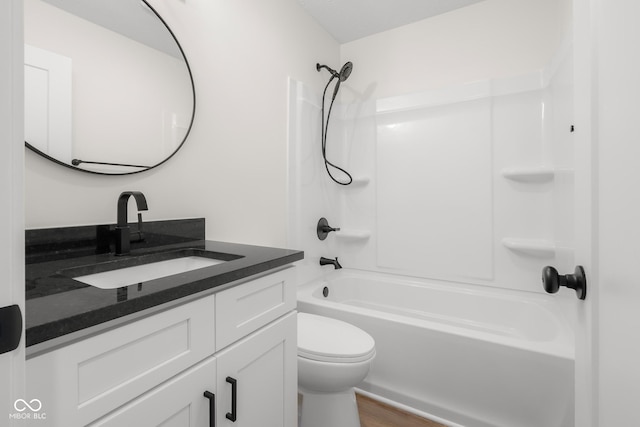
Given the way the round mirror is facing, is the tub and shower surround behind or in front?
in front

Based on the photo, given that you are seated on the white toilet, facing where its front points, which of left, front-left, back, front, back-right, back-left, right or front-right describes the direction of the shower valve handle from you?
back-left

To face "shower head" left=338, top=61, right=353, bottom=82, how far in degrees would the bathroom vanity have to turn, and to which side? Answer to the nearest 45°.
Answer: approximately 90° to its left

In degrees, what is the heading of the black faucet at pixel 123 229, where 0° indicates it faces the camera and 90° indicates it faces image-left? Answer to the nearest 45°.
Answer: approximately 315°

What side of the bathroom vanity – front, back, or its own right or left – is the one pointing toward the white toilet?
left

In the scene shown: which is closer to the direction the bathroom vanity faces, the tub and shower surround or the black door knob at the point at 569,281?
the black door knob

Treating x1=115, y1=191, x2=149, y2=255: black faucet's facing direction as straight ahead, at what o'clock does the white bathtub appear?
The white bathtub is roughly at 11 o'clock from the black faucet.

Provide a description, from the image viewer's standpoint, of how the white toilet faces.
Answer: facing the viewer and to the right of the viewer

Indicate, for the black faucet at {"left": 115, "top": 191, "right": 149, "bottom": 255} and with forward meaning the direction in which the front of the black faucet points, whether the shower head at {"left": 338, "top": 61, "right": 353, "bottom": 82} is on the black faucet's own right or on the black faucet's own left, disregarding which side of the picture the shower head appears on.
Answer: on the black faucet's own left

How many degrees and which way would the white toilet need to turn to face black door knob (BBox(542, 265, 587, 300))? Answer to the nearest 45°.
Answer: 0° — it already faces it

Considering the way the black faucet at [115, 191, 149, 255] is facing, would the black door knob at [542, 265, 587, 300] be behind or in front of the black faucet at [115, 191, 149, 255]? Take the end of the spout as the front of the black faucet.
in front
